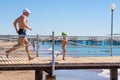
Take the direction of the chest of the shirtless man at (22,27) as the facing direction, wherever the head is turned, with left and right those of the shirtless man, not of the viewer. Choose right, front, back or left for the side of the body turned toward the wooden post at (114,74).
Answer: front

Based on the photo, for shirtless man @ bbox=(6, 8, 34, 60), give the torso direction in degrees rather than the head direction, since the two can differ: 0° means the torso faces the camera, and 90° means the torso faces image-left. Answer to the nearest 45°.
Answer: approximately 270°
